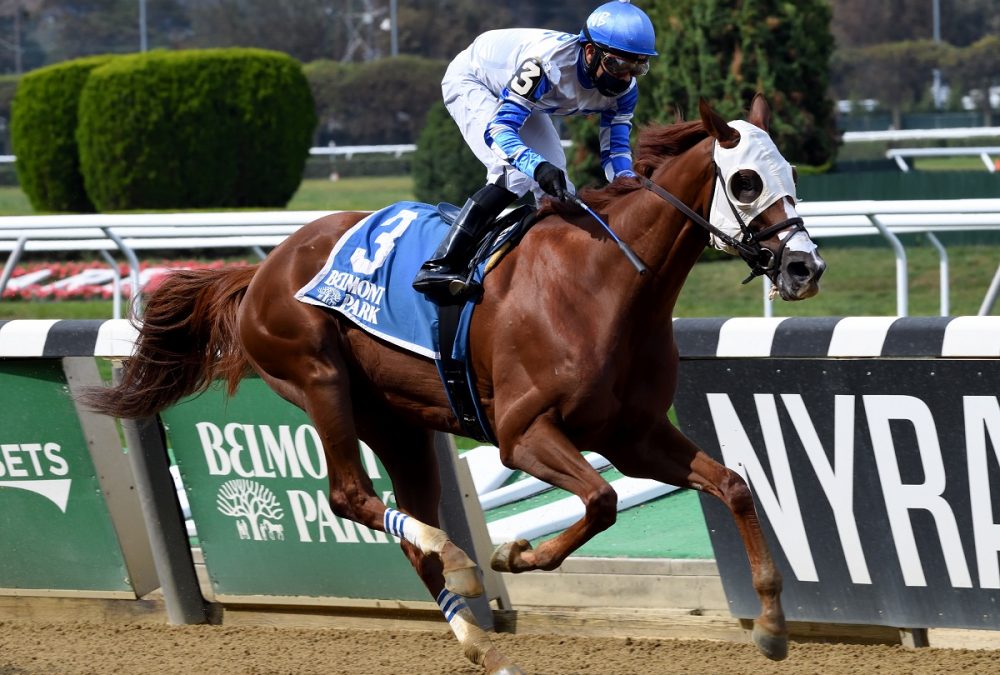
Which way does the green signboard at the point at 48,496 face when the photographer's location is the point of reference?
facing the viewer

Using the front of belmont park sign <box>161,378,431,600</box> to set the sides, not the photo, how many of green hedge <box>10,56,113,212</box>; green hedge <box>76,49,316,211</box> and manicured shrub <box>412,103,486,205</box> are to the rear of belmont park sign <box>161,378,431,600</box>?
3

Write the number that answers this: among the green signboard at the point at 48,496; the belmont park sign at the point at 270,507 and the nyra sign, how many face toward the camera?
3

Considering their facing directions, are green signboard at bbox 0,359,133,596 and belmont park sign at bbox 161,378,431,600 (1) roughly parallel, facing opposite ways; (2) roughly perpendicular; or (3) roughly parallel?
roughly parallel

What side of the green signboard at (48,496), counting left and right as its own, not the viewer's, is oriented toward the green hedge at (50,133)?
back

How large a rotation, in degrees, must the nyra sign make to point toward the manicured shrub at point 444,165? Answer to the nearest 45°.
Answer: approximately 180°

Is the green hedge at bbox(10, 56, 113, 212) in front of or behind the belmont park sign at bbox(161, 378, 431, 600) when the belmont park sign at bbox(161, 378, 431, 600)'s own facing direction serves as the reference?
behind

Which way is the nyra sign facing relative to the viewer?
toward the camera

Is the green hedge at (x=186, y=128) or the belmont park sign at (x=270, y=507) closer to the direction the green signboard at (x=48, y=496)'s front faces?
the belmont park sign

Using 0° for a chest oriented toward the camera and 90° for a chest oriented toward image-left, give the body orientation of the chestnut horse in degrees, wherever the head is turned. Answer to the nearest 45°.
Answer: approximately 315°

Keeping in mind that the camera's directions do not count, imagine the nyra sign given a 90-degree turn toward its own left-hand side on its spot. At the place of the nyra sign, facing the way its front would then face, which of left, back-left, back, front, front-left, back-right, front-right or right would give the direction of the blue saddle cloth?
back

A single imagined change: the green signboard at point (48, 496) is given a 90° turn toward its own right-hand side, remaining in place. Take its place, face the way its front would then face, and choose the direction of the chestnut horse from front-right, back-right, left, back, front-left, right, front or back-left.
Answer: back-left

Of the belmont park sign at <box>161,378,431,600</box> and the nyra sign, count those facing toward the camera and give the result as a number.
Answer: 2

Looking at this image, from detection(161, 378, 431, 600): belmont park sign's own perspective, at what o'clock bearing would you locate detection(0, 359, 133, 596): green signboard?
The green signboard is roughly at 4 o'clock from the belmont park sign.
